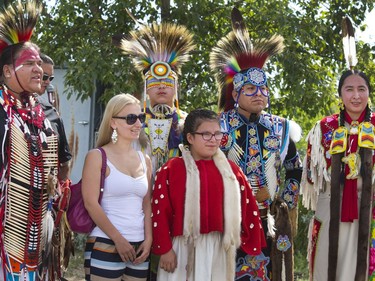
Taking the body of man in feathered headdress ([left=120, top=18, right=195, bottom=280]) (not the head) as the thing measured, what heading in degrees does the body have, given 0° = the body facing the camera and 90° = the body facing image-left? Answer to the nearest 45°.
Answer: approximately 0°

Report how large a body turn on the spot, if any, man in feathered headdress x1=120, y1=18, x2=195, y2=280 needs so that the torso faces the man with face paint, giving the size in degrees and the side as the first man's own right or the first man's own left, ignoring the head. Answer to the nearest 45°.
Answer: approximately 45° to the first man's own right

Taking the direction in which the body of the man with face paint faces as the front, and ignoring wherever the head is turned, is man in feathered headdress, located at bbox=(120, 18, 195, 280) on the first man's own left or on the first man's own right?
on the first man's own left

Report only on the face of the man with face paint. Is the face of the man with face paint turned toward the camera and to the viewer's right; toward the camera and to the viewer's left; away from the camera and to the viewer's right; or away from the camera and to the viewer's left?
toward the camera and to the viewer's right

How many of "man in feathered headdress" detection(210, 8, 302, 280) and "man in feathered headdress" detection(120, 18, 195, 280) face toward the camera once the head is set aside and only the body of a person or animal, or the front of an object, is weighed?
2
